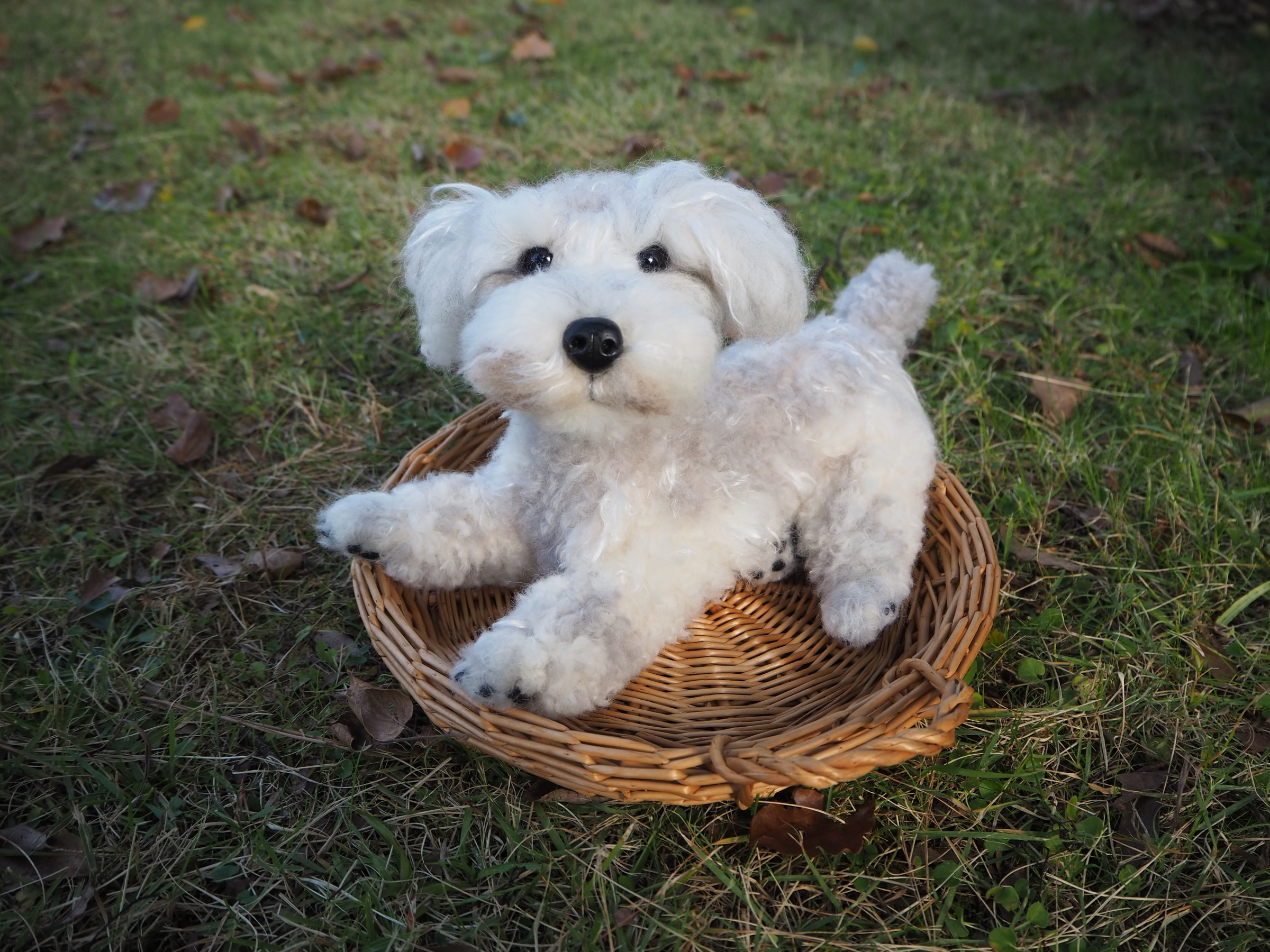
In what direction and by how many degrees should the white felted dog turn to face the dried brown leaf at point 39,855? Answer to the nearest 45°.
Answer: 0° — it already faces it

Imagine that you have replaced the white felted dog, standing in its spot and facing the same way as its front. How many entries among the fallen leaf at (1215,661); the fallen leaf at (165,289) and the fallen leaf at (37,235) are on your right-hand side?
2

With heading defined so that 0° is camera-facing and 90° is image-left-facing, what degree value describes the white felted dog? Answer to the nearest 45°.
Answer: approximately 45°

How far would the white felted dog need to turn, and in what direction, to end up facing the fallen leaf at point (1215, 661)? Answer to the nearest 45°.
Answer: approximately 135° to its left

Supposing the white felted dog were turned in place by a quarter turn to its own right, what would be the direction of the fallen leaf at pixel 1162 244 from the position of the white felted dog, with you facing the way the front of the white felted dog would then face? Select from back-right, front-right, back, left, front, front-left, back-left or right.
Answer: right

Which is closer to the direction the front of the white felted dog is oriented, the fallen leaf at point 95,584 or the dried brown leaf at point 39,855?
the dried brown leaf

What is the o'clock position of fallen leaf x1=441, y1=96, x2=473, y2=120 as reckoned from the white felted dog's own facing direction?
The fallen leaf is roughly at 4 o'clock from the white felted dog.

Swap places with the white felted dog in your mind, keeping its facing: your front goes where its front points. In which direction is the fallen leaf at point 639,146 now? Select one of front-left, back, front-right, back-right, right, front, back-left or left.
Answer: back-right

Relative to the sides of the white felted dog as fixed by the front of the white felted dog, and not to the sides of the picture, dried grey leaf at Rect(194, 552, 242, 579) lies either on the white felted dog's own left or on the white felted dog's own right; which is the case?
on the white felted dog's own right

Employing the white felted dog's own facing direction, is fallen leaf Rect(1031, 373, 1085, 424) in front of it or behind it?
behind

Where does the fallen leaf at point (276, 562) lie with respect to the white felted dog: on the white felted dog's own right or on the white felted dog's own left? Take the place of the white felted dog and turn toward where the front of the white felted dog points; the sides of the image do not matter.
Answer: on the white felted dog's own right

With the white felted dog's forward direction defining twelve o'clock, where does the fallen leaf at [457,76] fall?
The fallen leaf is roughly at 4 o'clock from the white felted dog.
